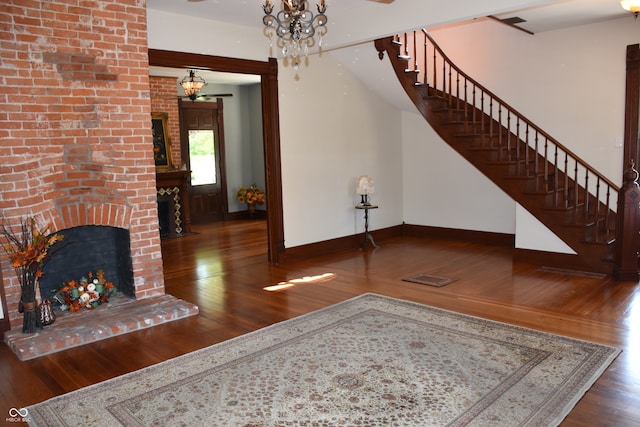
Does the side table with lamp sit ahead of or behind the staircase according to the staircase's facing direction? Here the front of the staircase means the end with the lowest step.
behind

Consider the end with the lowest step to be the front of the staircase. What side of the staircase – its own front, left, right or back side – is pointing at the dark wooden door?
back

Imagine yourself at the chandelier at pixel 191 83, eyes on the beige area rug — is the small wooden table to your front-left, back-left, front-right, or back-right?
front-left

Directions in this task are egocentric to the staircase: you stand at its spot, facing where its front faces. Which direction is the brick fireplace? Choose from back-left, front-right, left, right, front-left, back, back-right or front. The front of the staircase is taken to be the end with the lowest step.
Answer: back-right

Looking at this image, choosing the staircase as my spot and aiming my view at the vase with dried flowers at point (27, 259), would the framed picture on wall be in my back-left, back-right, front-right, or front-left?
front-right

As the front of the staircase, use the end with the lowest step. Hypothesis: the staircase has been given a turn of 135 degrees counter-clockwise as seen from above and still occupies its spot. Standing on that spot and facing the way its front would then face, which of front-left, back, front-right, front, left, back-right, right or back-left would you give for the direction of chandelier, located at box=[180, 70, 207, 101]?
front-left

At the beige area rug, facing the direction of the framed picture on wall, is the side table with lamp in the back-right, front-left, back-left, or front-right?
front-right

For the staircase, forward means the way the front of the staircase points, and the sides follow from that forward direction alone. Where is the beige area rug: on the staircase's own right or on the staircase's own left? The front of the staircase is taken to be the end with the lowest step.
on the staircase's own right

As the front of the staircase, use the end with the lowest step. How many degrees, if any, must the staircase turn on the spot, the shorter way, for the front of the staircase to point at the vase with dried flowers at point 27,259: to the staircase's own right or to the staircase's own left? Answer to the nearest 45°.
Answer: approximately 135° to the staircase's own right

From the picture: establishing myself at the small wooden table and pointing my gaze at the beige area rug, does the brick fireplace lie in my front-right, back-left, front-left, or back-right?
front-right
